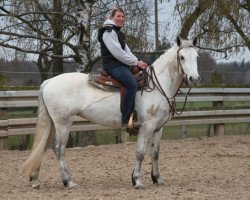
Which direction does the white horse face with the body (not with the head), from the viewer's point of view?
to the viewer's right

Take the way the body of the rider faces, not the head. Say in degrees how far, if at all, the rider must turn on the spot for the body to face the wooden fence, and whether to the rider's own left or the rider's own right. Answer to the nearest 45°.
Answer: approximately 90° to the rider's own left

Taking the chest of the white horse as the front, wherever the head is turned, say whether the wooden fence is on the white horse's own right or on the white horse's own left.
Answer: on the white horse's own left

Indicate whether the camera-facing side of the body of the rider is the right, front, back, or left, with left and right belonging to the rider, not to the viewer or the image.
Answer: right

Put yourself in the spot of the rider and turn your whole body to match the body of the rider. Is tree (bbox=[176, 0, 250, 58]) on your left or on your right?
on your left

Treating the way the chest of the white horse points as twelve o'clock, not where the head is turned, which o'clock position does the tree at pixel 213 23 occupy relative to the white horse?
The tree is roughly at 10 o'clock from the white horse.
